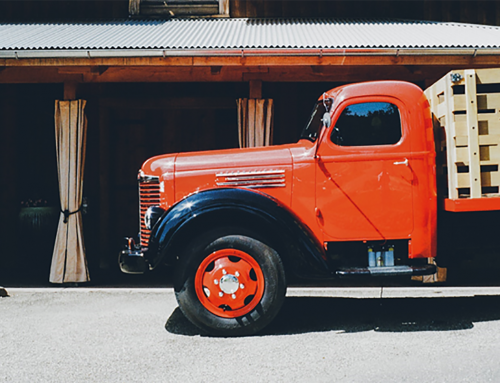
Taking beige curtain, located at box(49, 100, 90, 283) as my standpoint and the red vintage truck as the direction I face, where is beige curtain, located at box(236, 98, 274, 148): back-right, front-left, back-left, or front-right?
front-left

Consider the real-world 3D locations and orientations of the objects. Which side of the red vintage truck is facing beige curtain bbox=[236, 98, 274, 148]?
right

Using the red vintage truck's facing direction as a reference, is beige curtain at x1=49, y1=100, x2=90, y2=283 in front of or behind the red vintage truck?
in front

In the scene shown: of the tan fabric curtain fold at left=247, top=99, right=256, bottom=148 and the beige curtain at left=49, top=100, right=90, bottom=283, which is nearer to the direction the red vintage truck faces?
the beige curtain

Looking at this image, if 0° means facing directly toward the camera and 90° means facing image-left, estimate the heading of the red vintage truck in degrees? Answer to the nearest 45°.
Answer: approximately 90°
